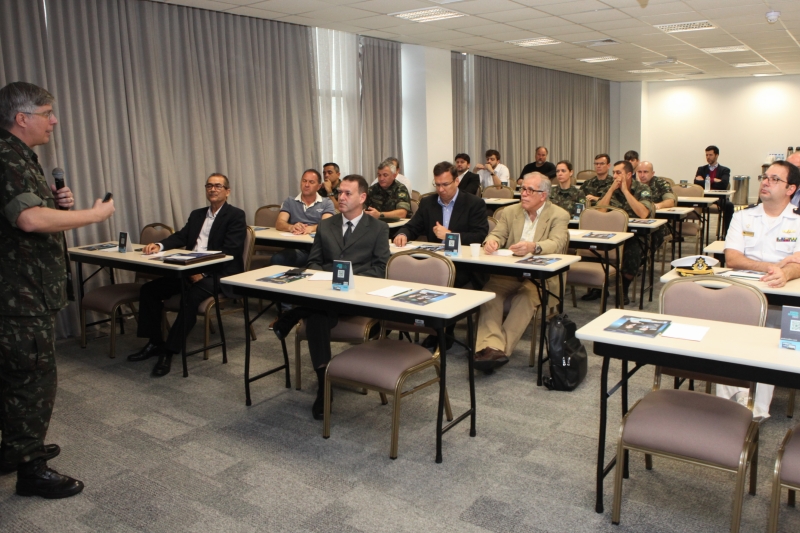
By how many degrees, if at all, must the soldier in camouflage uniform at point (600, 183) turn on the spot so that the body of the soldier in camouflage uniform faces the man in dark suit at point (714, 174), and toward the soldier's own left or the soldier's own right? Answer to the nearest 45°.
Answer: approximately 180°

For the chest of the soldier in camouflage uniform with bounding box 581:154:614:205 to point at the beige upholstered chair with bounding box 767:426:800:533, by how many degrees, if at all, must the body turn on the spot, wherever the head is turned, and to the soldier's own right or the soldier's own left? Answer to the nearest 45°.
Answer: approximately 45° to the soldier's own left

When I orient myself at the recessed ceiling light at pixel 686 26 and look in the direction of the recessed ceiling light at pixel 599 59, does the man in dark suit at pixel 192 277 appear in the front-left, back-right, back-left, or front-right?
back-left

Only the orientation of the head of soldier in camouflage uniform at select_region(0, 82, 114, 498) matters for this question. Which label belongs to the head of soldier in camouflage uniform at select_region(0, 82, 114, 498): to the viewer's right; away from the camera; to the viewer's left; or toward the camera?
to the viewer's right

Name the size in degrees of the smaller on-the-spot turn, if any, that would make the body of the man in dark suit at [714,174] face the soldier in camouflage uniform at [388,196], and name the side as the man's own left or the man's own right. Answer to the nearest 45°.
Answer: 0° — they already face them

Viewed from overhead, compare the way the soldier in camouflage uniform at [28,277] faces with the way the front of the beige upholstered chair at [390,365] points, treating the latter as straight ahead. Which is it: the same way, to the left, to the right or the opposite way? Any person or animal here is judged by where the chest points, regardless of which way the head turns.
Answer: the opposite way

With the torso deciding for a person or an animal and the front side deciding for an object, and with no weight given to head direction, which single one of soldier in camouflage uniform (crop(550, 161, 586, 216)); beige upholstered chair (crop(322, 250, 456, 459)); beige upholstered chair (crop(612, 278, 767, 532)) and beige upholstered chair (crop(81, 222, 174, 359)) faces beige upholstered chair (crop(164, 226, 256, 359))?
the soldier in camouflage uniform

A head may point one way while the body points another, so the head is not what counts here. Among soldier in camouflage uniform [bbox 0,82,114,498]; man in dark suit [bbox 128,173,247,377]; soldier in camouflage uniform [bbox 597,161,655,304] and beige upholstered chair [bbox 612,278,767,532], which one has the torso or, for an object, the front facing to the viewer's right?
soldier in camouflage uniform [bbox 0,82,114,498]

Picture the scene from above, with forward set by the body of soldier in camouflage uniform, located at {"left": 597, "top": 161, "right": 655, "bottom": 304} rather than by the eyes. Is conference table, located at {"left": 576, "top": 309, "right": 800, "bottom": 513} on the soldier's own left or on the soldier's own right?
on the soldier's own left

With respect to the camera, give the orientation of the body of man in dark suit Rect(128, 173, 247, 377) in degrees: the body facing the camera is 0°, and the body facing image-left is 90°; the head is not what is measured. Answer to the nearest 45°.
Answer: approximately 45°
